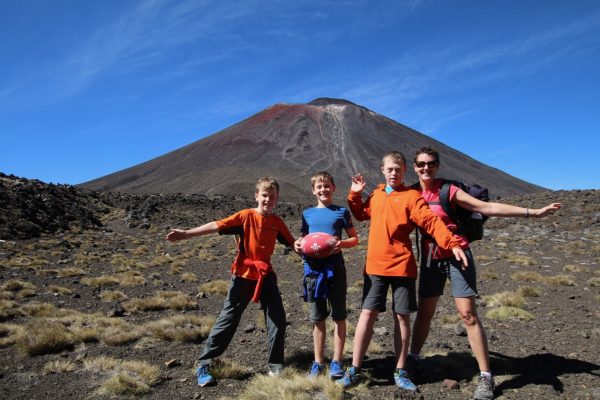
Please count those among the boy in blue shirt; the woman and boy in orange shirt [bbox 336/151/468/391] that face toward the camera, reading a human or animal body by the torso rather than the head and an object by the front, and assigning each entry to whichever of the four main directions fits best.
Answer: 3

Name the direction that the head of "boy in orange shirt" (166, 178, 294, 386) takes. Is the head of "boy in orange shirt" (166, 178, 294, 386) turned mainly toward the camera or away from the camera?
toward the camera

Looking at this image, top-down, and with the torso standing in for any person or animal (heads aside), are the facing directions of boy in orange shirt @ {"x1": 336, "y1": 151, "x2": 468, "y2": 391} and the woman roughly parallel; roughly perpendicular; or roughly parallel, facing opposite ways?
roughly parallel

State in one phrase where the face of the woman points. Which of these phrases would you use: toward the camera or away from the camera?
toward the camera

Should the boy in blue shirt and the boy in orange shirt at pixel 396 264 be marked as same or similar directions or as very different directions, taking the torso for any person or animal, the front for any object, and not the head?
same or similar directions

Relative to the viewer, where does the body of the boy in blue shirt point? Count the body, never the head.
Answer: toward the camera

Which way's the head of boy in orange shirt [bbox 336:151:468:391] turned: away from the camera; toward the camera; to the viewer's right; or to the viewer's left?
toward the camera

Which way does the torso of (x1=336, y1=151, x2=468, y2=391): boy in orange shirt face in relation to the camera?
toward the camera

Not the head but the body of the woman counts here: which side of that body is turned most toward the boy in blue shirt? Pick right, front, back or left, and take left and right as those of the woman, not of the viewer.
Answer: right

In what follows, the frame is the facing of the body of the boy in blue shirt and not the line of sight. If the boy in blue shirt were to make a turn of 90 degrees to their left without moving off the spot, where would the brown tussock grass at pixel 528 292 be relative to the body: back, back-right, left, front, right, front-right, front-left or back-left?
front-left

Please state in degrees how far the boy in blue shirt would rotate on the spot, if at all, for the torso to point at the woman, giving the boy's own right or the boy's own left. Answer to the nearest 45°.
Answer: approximately 90° to the boy's own left

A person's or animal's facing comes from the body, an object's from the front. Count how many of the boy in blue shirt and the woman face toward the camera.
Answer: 2
